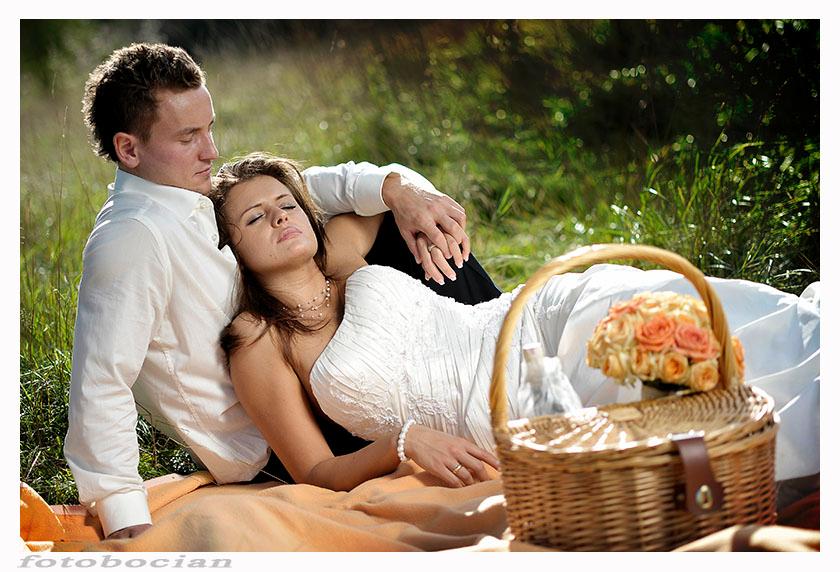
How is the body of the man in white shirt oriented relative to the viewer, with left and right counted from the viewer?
facing to the right of the viewer

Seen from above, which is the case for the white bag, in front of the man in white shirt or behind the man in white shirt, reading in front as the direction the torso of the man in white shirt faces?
in front

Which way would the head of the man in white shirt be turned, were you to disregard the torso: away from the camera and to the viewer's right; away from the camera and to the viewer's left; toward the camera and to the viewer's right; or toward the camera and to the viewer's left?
toward the camera and to the viewer's right

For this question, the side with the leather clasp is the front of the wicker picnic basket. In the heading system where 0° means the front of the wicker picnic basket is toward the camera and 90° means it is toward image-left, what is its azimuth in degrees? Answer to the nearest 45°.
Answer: approximately 315°
